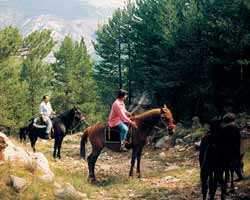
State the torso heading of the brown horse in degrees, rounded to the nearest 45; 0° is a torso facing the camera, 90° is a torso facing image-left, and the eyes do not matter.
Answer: approximately 270°

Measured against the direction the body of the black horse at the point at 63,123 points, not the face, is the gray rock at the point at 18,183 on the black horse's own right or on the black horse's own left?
on the black horse's own right

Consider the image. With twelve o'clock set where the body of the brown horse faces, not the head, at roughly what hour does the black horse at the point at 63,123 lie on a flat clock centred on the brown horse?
The black horse is roughly at 8 o'clock from the brown horse.

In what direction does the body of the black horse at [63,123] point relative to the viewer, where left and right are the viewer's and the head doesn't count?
facing the viewer and to the right of the viewer

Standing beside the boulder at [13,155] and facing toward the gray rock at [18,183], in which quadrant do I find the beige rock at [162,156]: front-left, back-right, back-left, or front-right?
back-left

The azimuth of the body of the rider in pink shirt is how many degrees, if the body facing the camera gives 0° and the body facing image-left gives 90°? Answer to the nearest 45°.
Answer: approximately 270°

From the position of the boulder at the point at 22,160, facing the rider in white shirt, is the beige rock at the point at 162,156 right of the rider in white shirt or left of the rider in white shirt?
right

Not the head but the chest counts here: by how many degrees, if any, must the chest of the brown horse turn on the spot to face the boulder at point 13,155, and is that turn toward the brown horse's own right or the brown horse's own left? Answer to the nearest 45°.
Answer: approximately 135° to the brown horse's own right

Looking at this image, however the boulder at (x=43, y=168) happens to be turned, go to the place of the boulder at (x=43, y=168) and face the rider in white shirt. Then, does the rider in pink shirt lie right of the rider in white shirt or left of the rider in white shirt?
right

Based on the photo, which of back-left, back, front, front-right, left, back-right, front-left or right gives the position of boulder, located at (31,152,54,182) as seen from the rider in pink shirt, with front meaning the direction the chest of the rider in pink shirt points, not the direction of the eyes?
back-right
